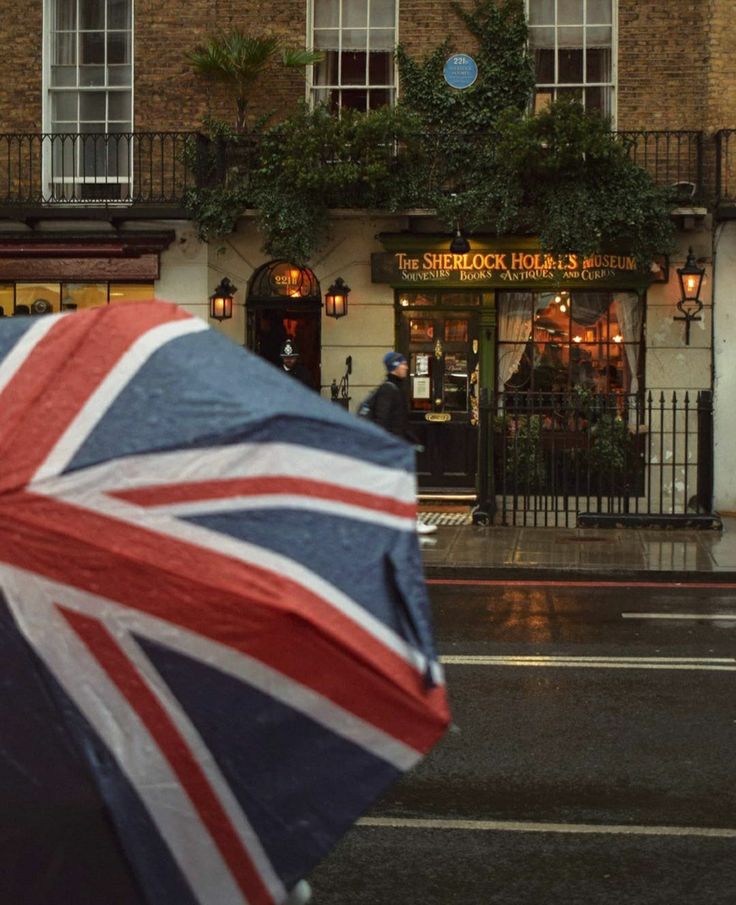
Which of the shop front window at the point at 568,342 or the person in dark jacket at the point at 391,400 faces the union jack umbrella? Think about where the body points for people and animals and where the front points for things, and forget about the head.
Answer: the shop front window

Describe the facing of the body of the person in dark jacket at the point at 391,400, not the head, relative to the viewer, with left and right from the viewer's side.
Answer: facing to the right of the viewer

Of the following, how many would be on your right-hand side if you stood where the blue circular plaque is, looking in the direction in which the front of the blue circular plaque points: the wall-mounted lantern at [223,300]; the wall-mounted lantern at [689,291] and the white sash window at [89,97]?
2

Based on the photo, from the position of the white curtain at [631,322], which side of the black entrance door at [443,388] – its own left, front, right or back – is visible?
left

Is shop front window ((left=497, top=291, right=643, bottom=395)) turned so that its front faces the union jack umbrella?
yes

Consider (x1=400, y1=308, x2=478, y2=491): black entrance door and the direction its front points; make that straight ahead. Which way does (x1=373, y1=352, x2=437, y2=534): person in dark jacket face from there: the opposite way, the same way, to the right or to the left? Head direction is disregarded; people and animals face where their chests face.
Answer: to the left

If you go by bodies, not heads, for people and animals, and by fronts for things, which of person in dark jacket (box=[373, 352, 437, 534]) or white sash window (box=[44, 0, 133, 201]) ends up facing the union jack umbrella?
the white sash window

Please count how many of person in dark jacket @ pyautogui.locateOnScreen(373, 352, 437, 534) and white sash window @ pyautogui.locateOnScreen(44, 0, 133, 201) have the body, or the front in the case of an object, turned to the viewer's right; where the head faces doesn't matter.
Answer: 1

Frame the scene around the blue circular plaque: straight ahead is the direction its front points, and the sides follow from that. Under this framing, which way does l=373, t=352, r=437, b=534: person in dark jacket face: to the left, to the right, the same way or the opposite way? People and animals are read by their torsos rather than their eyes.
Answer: to the left

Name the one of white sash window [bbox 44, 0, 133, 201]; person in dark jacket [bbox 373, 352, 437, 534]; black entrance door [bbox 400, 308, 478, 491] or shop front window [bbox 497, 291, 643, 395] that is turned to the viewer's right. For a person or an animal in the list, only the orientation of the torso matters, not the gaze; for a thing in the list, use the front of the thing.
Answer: the person in dark jacket

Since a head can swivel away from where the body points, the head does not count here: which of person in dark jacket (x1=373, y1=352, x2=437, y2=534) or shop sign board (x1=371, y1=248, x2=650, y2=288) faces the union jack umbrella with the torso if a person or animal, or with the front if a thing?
the shop sign board

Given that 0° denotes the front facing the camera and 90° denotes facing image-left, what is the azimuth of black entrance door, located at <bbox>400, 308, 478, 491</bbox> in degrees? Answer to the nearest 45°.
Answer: approximately 0°

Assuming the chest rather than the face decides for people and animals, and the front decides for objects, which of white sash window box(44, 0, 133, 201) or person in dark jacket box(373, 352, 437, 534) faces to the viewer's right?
the person in dark jacket

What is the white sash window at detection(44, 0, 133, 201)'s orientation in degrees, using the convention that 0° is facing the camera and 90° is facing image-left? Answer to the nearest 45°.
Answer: approximately 0°
